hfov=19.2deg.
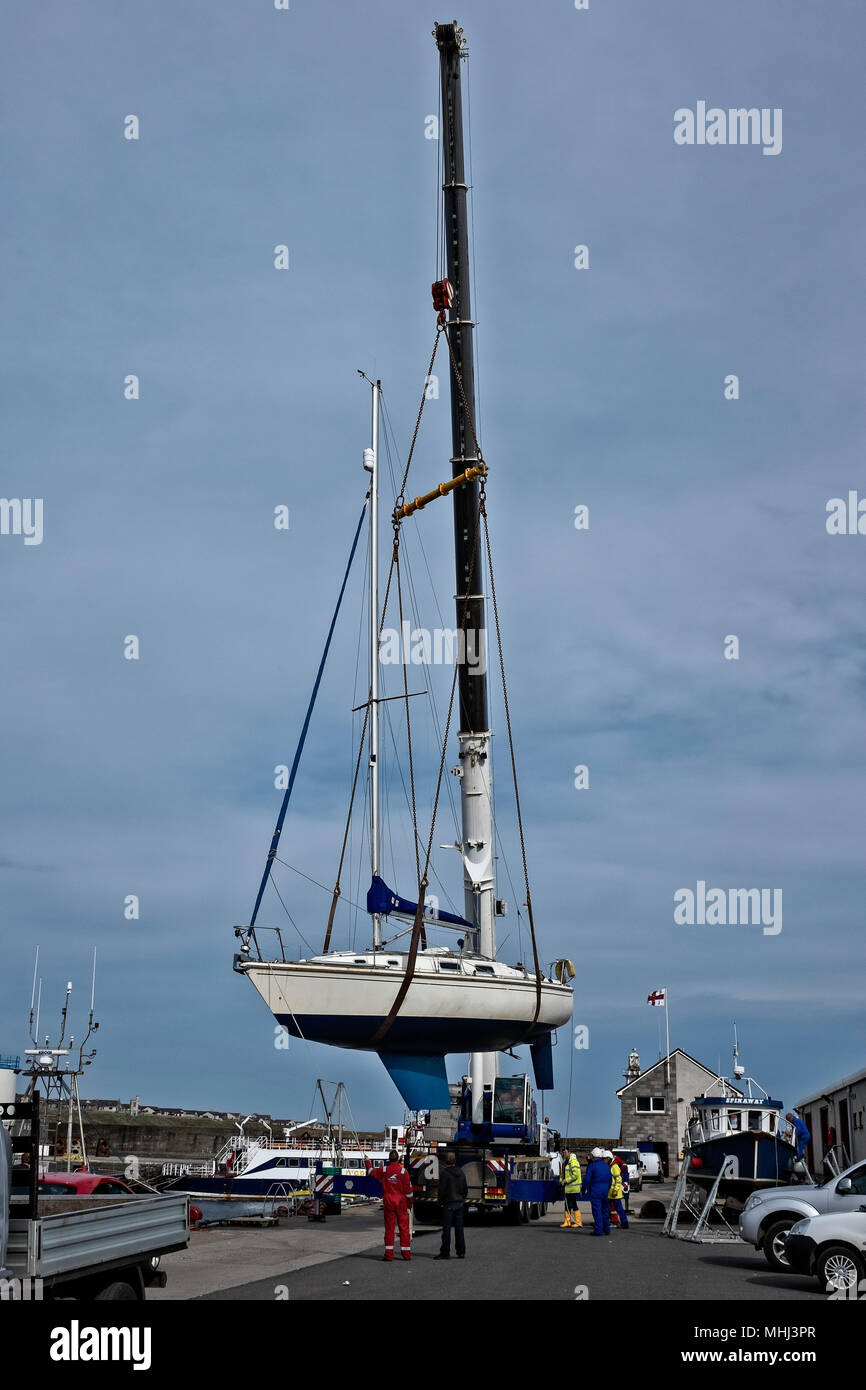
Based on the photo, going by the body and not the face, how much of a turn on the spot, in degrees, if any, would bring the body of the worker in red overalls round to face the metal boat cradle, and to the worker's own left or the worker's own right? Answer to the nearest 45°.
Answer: approximately 45° to the worker's own right

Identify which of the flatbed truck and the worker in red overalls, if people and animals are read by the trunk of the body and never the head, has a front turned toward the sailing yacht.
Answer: the worker in red overalls

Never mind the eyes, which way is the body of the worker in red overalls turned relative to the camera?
away from the camera

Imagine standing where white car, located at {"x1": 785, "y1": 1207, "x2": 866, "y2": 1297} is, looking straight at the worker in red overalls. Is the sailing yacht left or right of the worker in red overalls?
right

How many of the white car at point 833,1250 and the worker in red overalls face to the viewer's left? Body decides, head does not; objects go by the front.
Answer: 1

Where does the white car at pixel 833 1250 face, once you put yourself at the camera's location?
facing to the left of the viewer

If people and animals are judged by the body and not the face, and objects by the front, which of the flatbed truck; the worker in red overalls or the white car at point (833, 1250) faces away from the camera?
the worker in red overalls
